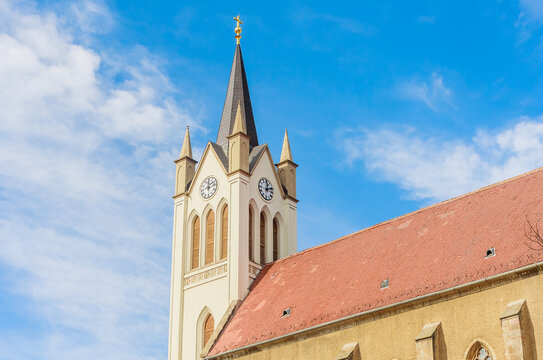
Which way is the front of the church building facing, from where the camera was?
facing away from the viewer and to the left of the viewer
